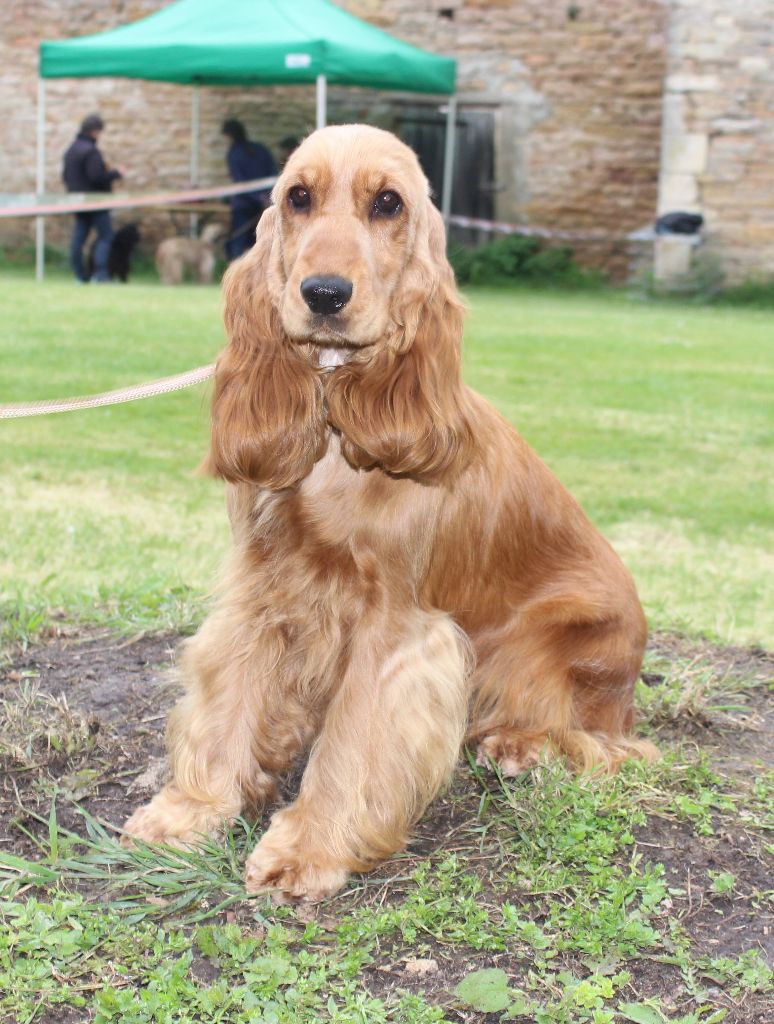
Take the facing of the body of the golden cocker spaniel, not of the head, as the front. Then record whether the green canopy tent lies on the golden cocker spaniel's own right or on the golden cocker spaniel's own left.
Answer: on the golden cocker spaniel's own right

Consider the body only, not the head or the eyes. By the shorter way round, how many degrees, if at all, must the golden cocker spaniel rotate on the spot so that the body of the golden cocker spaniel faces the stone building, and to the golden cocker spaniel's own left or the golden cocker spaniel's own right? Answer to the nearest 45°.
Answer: approximately 135° to the golden cocker spaniel's own right

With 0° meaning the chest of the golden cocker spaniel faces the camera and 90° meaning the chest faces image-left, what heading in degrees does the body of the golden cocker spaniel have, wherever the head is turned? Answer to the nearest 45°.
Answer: approximately 45°

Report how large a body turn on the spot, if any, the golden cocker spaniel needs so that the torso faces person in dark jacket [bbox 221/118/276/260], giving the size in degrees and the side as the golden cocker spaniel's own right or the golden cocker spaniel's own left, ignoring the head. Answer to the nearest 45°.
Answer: approximately 135° to the golden cocker spaniel's own right

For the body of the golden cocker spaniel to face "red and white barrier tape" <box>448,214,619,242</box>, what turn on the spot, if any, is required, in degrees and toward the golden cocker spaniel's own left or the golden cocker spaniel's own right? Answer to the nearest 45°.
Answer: approximately 135° to the golden cocker spaniel's own right

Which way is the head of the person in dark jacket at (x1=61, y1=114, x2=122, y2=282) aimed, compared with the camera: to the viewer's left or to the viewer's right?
to the viewer's right

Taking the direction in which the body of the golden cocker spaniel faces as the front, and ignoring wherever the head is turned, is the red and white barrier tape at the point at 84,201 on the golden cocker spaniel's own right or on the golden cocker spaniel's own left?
on the golden cocker spaniel's own right

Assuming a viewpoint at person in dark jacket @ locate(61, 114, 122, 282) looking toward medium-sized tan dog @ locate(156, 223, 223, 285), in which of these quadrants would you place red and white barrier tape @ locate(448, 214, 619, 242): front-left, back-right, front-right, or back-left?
front-left

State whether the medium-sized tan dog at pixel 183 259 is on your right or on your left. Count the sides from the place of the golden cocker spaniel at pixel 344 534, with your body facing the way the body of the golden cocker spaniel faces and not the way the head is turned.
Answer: on your right
